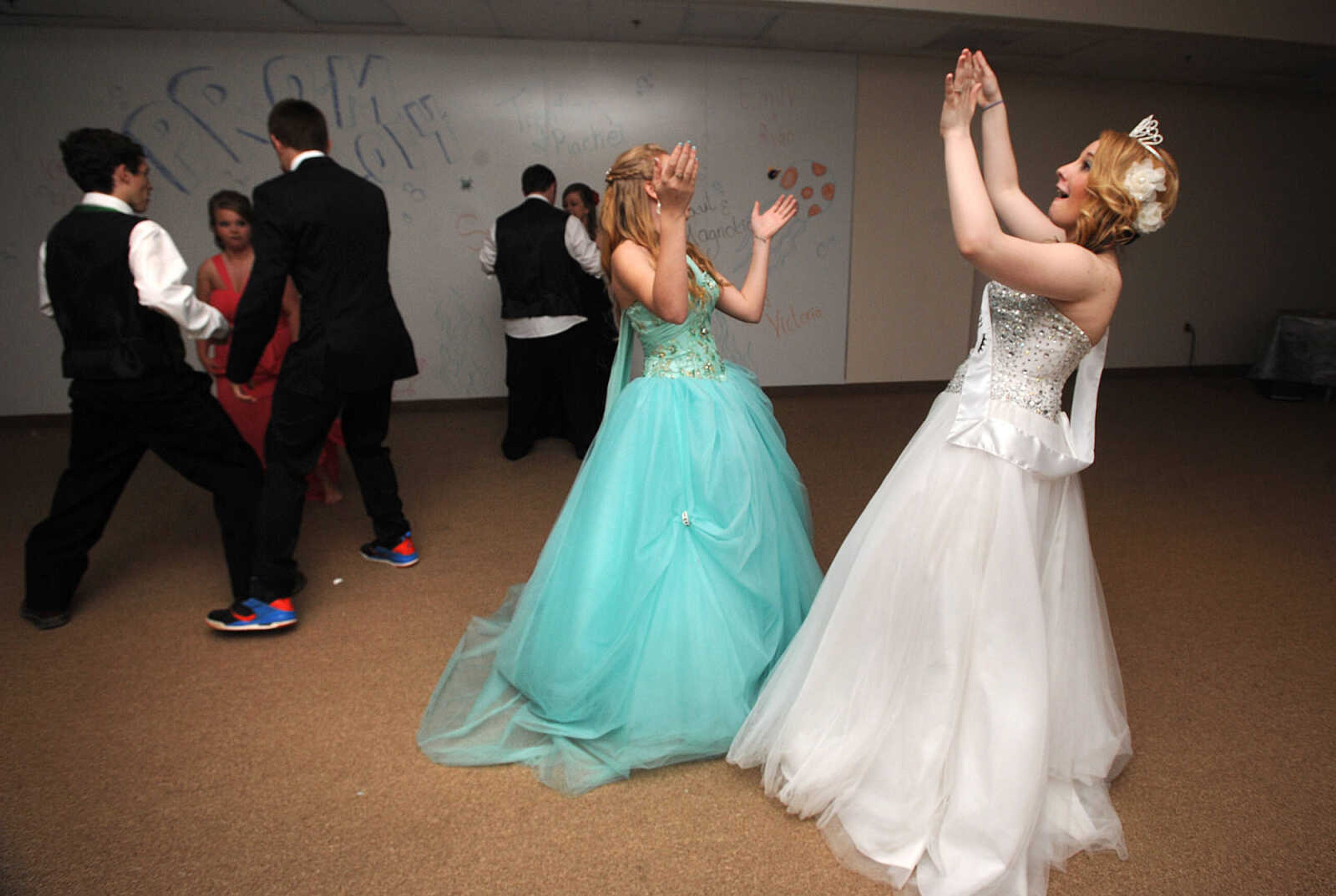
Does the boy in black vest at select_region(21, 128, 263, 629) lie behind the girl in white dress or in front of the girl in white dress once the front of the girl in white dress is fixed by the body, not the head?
in front

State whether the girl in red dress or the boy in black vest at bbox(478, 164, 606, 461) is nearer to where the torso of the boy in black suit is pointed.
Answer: the girl in red dress

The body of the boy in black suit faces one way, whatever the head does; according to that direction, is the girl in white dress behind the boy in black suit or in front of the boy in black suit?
behind

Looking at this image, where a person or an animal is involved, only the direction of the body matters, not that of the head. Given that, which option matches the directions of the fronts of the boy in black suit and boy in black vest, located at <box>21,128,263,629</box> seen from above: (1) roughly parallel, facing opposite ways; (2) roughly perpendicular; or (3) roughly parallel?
roughly perpendicular

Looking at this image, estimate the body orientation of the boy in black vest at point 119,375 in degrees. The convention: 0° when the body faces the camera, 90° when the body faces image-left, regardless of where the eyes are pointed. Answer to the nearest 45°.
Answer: approximately 225°

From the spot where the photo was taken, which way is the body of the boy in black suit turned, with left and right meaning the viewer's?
facing away from the viewer and to the left of the viewer

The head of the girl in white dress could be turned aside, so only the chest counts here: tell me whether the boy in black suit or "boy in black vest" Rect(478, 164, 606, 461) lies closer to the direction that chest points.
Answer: the boy in black suit

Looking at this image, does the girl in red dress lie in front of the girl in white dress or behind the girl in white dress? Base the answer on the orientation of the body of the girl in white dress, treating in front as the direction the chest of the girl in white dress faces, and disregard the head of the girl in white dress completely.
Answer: in front

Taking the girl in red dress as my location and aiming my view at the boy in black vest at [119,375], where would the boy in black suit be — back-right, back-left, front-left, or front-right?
front-left

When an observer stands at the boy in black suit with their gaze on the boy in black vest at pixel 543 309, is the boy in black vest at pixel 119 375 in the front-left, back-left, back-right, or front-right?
back-left

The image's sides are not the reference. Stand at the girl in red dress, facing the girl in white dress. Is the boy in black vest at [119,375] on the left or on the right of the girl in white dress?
right

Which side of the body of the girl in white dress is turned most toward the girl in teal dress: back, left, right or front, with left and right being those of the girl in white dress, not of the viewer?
front

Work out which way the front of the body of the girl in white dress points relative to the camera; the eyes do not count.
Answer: to the viewer's left

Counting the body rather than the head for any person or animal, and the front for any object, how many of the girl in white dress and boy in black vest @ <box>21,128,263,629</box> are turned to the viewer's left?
1
